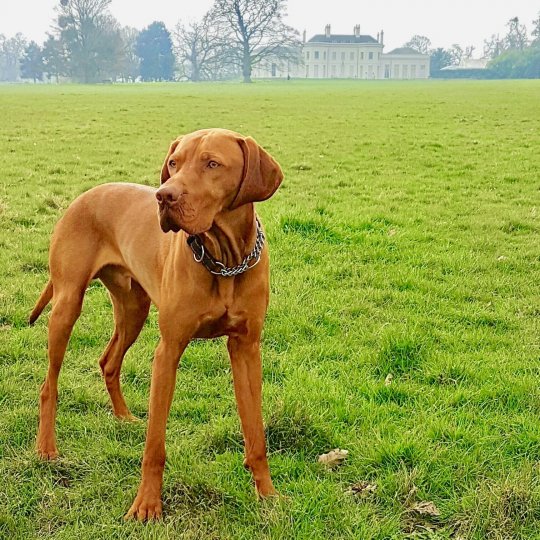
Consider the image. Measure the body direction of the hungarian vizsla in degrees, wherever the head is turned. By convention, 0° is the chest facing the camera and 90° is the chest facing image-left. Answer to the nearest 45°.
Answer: approximately 315°
